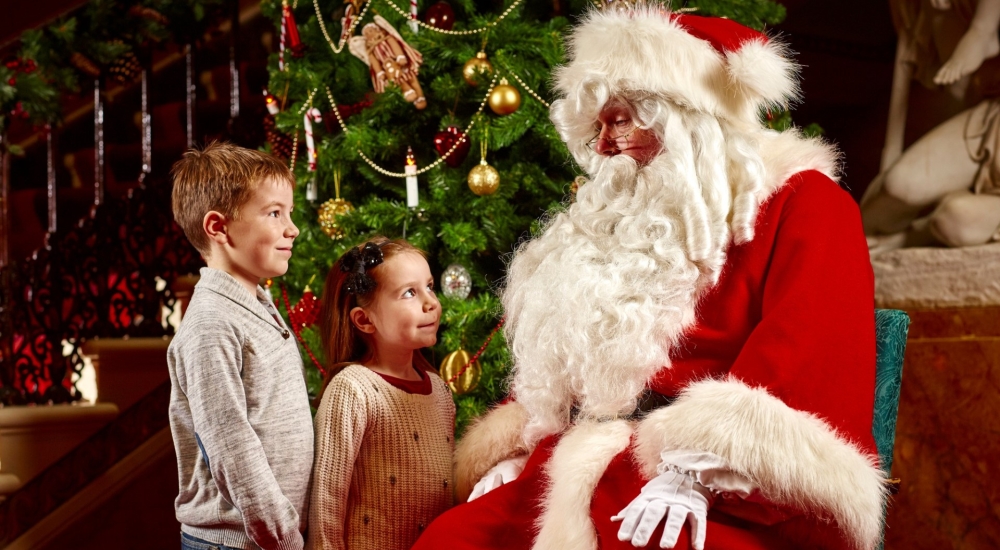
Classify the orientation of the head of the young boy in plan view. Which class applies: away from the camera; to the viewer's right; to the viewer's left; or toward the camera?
to the viewer's right

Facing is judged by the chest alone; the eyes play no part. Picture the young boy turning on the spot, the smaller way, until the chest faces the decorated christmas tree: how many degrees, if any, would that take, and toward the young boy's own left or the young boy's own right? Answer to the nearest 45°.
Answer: approximately 45° to the young boy's own left

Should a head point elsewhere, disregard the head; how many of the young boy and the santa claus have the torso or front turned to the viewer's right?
1

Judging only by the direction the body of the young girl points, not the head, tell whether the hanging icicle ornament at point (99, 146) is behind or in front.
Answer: behind

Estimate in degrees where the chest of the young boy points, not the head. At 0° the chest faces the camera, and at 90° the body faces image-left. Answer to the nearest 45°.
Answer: approximately 270°

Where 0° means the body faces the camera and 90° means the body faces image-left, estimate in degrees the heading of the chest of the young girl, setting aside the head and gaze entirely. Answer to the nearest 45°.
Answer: approximately 315°

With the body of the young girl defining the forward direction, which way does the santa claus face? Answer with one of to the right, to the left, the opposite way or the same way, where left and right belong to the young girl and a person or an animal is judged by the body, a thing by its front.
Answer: to the right

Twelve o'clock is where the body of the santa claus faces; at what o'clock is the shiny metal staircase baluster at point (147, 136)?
The shiny metal staircase baluster is roughly at 3 o'clock from the santa claus.

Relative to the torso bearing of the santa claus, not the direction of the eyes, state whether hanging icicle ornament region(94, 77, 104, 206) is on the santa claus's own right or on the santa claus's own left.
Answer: on the santa claus's own right

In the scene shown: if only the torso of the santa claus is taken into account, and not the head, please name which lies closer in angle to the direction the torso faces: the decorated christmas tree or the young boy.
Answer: the young boy

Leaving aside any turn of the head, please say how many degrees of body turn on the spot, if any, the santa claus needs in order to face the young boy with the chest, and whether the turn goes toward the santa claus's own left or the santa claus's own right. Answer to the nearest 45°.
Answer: approximately 45° to the santa claus's own right
